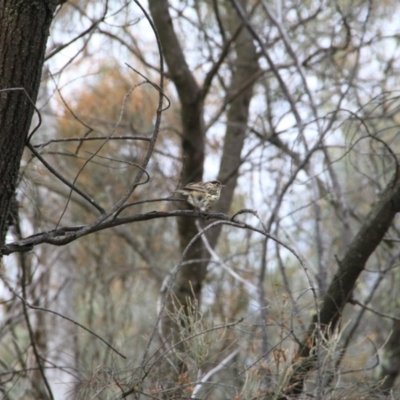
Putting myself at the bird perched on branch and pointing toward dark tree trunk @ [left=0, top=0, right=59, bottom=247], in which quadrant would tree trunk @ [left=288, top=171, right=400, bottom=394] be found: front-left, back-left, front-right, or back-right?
back-left

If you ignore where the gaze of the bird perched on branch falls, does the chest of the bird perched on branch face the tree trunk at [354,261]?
yes

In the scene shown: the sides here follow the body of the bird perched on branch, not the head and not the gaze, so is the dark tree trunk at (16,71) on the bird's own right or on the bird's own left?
on the bird's own right

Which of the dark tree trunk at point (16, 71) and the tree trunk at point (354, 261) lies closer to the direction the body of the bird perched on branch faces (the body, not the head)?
the tree trunk
